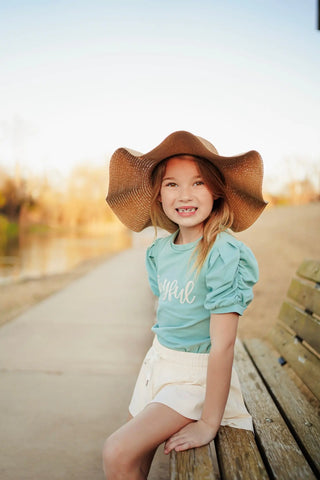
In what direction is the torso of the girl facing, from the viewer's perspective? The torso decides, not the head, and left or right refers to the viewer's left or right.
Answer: facing the viewer and to the left of the viewer
